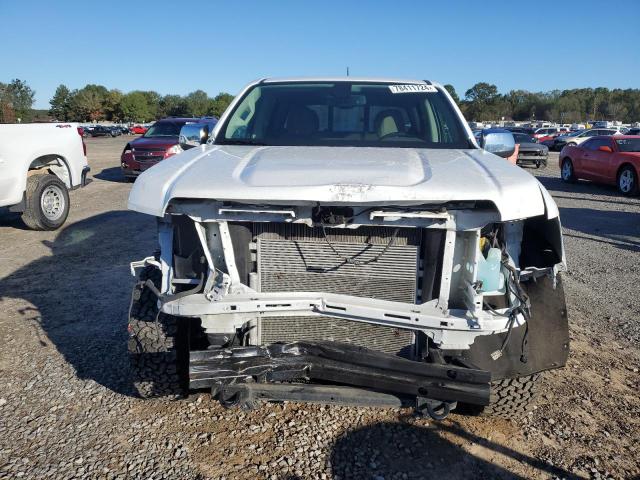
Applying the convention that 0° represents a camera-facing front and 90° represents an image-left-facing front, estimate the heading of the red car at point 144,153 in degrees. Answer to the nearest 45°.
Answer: approximately 45°

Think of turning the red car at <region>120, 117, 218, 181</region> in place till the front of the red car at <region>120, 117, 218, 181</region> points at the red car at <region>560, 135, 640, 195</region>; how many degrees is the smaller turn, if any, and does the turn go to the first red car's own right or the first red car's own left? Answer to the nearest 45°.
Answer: approximately 135° to the first red car's own left

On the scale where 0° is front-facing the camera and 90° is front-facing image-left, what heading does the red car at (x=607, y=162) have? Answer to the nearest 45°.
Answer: approximately 315°
